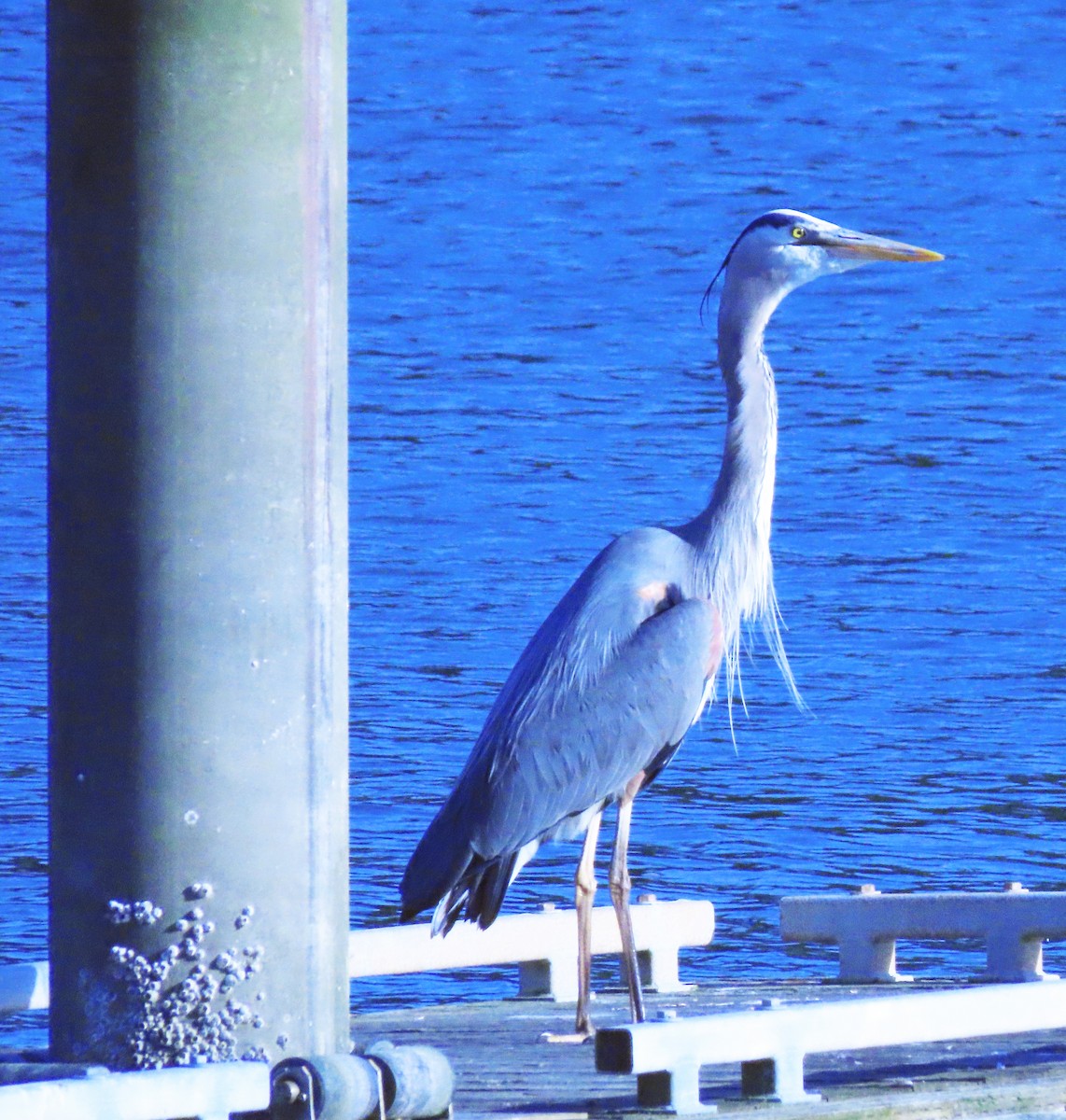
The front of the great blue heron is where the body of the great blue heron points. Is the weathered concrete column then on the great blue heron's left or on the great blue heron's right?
on the great blue heron's right

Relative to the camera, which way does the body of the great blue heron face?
to the viewer's right
